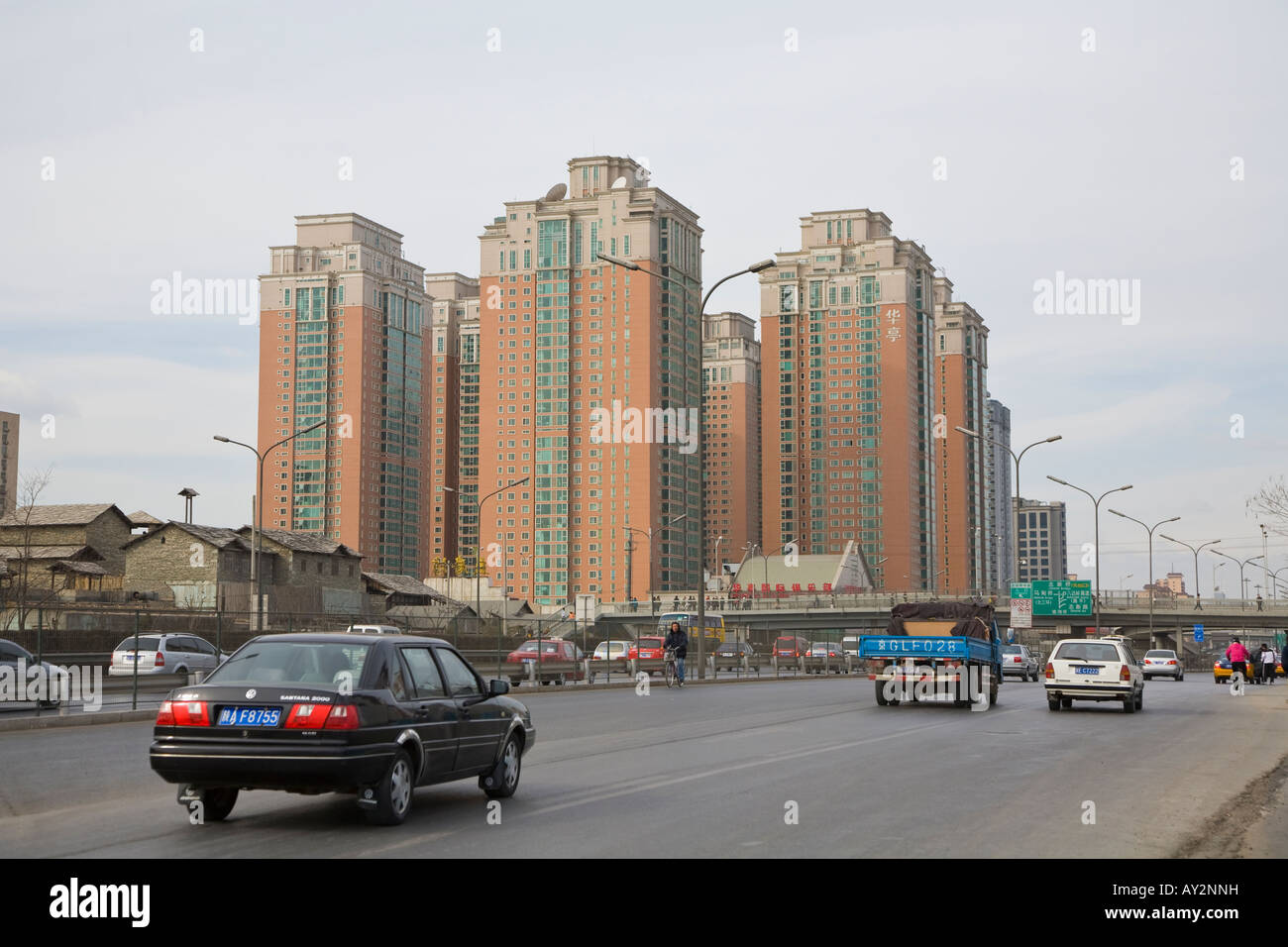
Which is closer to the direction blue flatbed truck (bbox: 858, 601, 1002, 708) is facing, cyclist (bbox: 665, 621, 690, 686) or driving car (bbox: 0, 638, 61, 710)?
the cyclist

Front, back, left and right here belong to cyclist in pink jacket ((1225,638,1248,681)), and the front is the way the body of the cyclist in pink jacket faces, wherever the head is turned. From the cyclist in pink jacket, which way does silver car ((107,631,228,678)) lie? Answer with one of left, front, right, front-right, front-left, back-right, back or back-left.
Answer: back-left

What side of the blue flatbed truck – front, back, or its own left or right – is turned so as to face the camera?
back

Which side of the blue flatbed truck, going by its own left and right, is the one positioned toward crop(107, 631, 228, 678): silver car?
left

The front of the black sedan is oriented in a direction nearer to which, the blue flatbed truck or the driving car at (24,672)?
the blue flatbed truck

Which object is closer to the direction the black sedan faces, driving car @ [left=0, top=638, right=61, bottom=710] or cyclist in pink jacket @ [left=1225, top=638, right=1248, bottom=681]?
the cyclist in pink jacket

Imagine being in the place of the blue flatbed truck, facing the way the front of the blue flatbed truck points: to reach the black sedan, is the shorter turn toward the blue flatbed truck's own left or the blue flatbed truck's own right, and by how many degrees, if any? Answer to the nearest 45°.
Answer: approximately 180°

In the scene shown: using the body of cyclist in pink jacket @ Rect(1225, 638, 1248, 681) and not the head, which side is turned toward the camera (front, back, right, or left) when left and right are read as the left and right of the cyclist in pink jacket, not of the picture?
back

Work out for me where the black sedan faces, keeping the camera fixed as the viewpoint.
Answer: facing away from the viewer and to the right of the viewer

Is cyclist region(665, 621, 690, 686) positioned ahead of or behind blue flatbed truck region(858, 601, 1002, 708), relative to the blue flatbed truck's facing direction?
ahead

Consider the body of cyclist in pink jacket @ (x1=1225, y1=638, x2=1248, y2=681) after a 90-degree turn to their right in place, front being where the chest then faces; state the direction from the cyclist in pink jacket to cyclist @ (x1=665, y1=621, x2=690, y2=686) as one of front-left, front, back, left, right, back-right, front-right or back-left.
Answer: back-right

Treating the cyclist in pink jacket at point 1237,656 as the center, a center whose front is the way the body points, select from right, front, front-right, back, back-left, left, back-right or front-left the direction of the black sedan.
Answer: back

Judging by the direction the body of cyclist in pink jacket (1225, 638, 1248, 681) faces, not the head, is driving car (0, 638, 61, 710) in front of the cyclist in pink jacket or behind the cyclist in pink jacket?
behind

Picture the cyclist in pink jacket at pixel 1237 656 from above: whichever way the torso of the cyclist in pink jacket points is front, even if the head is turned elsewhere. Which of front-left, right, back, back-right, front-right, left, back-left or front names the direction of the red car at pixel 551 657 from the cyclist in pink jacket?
back-left

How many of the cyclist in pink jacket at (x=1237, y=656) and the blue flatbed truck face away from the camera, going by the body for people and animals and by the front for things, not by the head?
2
